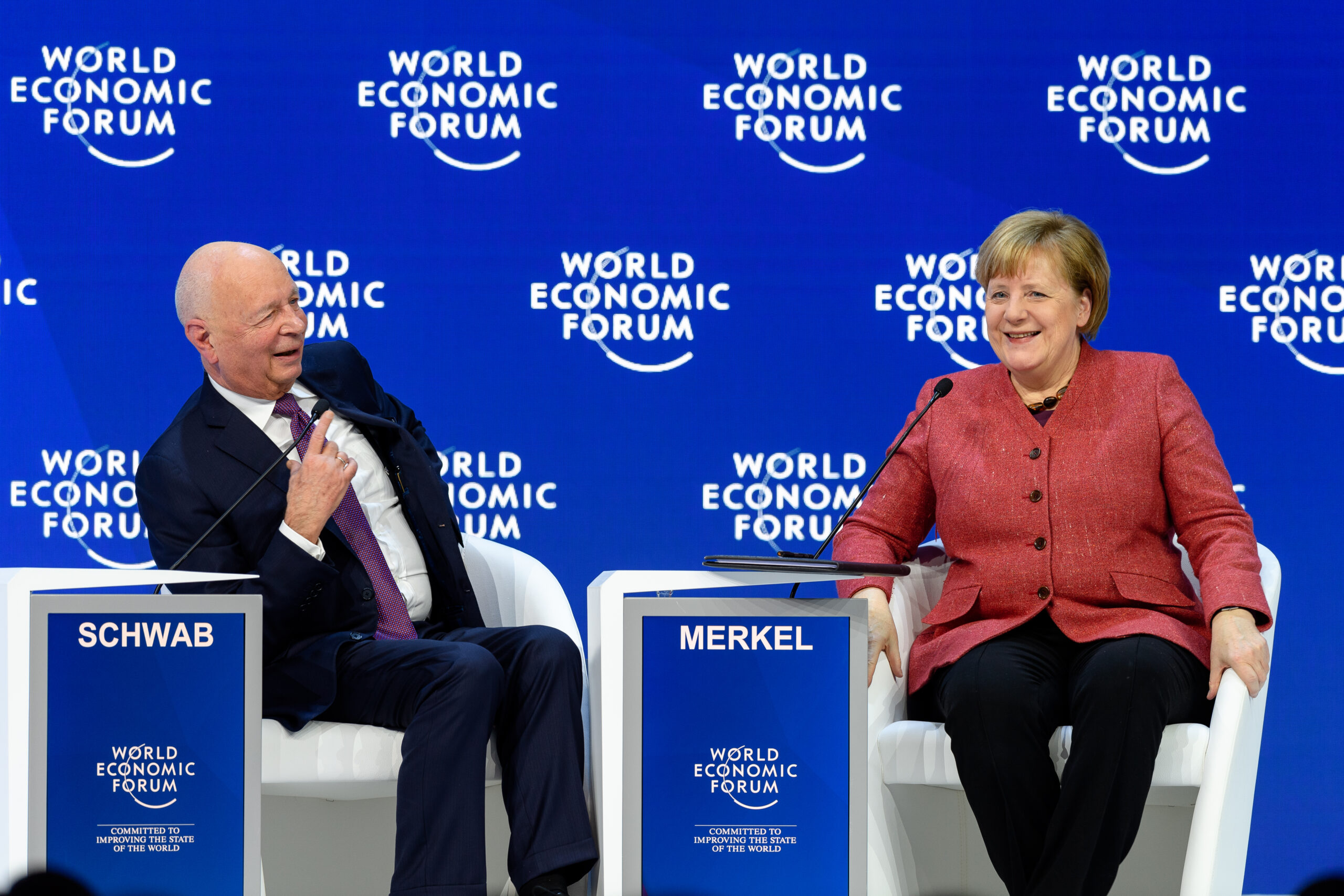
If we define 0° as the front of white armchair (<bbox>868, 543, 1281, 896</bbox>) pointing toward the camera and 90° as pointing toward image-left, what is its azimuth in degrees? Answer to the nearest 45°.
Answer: approximately 0°

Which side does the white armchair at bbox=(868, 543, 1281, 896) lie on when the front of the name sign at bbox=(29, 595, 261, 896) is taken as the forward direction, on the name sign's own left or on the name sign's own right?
on the name sign's own left

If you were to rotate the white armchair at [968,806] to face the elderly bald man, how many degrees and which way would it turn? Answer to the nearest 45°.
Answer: approximately 90° to its right

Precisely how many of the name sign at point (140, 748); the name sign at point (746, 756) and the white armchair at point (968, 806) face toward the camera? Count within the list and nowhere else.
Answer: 3

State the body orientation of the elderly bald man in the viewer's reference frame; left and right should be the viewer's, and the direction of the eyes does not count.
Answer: facing the viewer and to the right of the viewer

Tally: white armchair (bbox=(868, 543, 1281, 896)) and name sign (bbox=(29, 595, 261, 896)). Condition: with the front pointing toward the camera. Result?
2

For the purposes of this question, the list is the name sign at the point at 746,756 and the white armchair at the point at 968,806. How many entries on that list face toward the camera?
2

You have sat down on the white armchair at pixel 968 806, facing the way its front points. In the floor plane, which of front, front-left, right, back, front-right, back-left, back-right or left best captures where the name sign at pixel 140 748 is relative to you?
front-right

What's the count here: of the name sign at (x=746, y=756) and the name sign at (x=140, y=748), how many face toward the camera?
2
